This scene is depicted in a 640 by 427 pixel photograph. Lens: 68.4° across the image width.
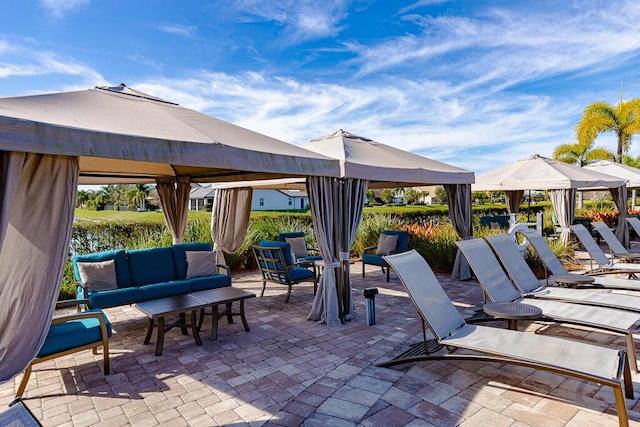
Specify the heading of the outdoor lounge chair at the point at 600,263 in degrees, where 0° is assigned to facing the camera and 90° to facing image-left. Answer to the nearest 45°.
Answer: approximately 270°

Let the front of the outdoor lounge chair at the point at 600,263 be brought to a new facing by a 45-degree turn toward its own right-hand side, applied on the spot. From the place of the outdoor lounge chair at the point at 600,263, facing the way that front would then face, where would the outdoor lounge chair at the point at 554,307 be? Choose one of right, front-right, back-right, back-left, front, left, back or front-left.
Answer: front-right

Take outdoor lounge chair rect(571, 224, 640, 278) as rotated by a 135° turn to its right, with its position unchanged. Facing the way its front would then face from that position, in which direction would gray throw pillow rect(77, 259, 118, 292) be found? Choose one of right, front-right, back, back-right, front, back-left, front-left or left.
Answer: front

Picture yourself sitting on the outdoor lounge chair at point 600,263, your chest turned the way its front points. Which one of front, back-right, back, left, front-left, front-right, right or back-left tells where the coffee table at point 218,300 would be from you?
back-right

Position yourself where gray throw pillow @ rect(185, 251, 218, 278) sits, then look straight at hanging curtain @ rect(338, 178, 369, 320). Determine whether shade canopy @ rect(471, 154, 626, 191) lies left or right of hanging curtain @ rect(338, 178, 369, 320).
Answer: left

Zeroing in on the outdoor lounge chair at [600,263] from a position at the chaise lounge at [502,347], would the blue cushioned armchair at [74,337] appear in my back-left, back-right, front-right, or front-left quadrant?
back-left
